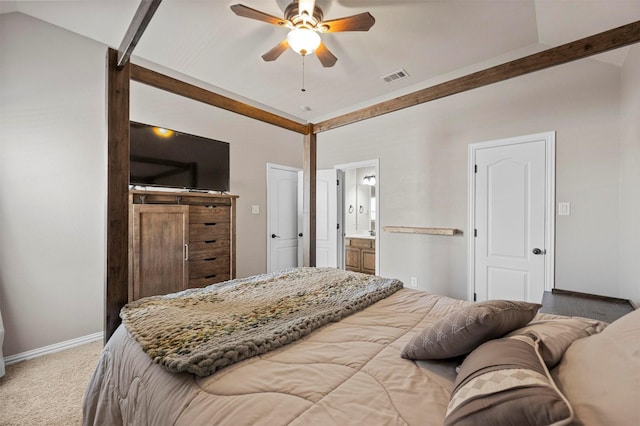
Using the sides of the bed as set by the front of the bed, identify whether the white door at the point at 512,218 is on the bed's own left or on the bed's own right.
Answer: on the bed's own right

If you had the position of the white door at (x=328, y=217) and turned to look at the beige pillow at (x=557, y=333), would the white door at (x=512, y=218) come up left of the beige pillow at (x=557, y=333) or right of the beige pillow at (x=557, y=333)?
left

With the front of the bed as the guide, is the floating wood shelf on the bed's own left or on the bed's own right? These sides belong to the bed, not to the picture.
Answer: on the bed's own right

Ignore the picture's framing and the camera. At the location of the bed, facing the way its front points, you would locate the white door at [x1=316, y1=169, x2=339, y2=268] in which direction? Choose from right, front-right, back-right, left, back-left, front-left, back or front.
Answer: front-right

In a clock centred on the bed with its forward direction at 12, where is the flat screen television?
The flat screen television is roughly at 12 o'clock from the bed.

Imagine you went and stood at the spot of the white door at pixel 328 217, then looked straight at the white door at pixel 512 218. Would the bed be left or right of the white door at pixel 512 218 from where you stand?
right

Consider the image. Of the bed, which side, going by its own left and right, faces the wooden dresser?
front

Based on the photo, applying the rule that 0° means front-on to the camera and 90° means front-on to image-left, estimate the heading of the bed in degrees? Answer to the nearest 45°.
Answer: approximately 135°

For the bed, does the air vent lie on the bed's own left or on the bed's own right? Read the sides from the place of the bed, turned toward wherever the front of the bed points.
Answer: on the bed's own right
